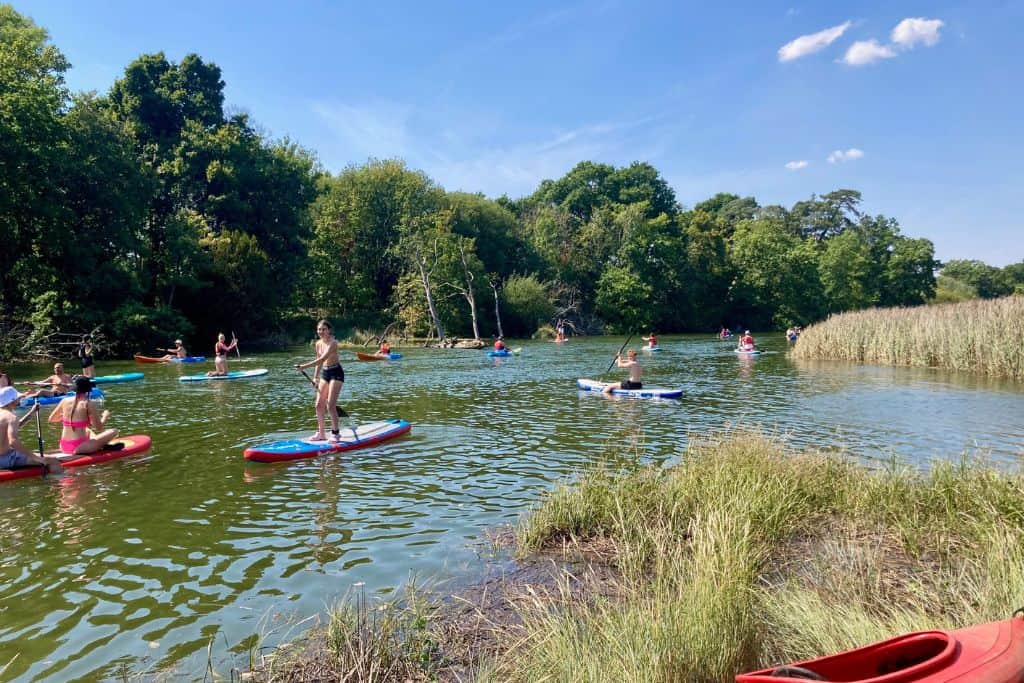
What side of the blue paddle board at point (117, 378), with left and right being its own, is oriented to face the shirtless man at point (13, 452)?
right

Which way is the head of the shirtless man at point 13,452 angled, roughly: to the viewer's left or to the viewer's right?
to the viewer's right

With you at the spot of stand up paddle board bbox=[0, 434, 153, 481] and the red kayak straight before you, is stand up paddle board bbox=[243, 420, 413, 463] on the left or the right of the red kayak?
left

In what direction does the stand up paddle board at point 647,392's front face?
to the viewer's left

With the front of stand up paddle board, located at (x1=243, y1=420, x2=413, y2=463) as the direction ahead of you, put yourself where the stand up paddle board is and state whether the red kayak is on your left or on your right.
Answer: on your left

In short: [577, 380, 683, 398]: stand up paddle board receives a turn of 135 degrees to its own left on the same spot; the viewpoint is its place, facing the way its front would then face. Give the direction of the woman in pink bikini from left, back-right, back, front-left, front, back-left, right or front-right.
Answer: right

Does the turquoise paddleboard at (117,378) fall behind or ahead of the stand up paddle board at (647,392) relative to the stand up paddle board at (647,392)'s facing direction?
ahead

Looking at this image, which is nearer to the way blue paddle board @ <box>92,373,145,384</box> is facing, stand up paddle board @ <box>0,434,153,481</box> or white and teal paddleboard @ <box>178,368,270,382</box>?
the white and teal paddleboard

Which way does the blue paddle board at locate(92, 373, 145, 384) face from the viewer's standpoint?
to the viewer's right

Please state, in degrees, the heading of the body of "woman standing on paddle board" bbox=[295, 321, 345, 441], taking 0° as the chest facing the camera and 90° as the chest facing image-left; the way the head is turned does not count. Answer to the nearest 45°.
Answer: approximately 45°

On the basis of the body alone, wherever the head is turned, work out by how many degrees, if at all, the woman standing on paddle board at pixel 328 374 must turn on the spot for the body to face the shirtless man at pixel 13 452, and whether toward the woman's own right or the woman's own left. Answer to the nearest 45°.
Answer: approximately 45° to the woman's own right

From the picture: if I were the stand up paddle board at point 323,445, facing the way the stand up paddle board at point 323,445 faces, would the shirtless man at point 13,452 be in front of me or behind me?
in front

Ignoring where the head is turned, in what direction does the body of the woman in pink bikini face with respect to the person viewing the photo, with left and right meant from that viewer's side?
facing away from the viewer and to the right of the viewer
